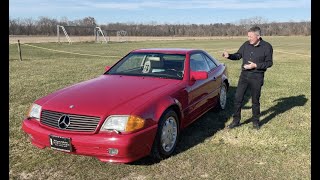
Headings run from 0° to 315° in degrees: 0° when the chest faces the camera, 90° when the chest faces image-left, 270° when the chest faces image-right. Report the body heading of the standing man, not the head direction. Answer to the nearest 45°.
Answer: approximately 45°

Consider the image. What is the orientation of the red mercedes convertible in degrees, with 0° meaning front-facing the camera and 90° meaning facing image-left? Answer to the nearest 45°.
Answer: approximately 45°

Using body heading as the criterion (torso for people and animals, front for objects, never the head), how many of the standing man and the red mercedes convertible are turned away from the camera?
0

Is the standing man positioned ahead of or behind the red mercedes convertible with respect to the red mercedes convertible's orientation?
behind

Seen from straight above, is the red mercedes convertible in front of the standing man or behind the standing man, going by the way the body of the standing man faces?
in front
